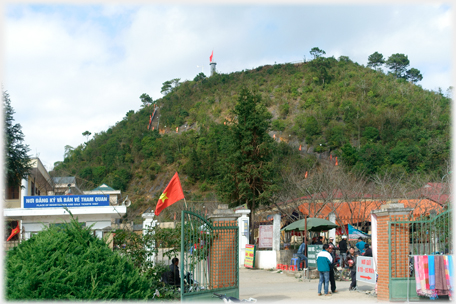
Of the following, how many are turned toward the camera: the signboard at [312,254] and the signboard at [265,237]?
2

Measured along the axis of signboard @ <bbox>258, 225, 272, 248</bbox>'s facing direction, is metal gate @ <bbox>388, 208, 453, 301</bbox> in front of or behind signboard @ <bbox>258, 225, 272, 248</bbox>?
in front

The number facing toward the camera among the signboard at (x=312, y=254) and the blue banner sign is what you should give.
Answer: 2

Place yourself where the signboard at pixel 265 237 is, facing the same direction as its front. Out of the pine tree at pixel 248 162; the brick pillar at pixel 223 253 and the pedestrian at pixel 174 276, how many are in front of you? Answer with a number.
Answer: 2

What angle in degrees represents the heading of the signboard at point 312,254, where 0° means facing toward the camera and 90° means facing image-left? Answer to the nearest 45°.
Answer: approximately 0°

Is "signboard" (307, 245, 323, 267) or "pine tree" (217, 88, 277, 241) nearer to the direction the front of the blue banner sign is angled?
the signboard

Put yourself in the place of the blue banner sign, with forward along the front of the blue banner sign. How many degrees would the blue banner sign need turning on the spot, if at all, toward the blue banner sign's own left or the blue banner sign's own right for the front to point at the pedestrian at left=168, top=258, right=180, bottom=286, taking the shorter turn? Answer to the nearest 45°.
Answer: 0° — it already faces them
